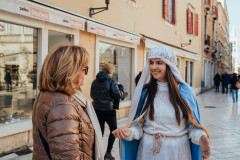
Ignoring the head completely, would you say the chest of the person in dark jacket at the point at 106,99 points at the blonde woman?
no

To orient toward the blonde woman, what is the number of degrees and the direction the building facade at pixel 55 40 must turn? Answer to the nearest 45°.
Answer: approximately 45° to its right

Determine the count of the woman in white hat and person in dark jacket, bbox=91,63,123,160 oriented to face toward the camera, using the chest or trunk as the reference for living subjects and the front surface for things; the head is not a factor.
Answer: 1

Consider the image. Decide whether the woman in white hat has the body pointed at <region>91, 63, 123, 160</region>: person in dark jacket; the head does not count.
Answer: no

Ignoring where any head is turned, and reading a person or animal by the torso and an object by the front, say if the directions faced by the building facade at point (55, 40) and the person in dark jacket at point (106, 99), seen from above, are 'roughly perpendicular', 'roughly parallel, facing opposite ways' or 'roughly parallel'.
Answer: roughly perpendicular

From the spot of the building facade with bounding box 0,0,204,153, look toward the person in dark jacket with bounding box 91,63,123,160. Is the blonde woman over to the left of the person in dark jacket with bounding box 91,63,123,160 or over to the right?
right

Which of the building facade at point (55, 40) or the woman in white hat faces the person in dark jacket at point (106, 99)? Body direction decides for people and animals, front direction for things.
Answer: the building facade

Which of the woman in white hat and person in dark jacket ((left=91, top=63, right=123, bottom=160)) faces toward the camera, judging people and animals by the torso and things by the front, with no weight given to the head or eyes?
the woman in white hat

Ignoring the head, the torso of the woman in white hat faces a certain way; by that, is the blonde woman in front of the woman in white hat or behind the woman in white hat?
in front

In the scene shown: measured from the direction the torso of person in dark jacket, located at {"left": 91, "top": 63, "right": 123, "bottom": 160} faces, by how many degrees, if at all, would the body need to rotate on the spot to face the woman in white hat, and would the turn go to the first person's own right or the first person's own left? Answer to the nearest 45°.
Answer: approximately 135° to the first person's own right

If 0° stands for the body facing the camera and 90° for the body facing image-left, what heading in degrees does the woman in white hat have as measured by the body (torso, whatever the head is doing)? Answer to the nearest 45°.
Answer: approximately 0°

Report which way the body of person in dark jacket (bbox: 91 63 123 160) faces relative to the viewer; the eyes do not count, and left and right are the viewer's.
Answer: facing away from the viewer and to the right of the viewer

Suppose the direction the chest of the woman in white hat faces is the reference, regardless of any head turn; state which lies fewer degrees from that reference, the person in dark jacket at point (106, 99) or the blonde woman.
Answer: the blonde woman

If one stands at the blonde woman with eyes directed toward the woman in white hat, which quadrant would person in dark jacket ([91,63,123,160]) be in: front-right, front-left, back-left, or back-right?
front-left
